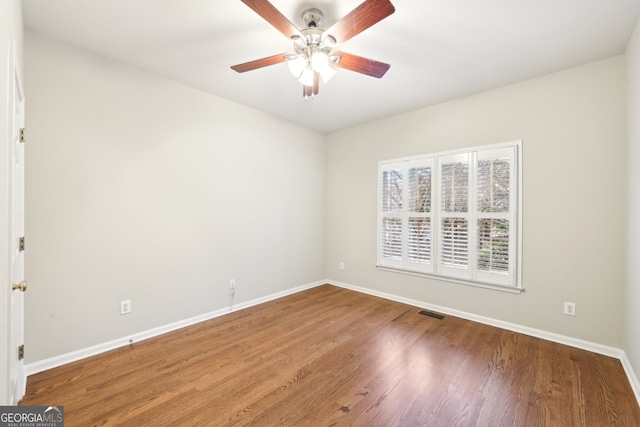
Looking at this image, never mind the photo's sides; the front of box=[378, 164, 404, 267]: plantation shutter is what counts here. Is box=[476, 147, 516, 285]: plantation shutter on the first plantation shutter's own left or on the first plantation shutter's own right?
on the first plantation shutter's own left

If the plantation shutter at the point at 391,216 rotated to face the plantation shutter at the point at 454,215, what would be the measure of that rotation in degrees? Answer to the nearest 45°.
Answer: approximately 90° to its left

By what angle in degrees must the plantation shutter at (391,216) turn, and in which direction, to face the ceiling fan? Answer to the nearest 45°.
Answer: approximately 45° to its left

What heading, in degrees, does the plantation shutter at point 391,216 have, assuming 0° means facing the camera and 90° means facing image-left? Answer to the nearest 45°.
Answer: approximately 45°
